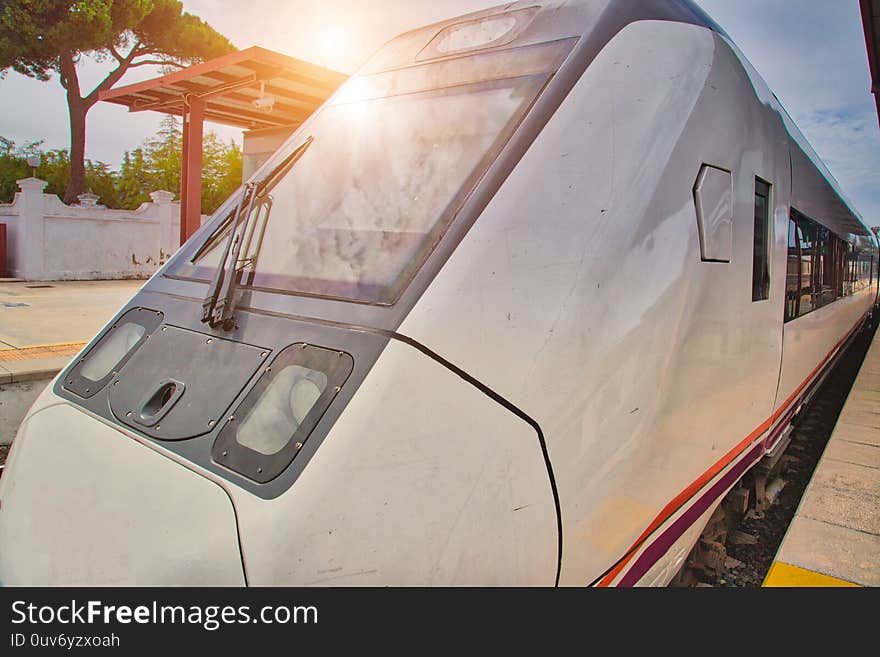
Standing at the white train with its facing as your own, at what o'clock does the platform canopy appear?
The platform canopy is roughly at 4 o'clock from the white train.

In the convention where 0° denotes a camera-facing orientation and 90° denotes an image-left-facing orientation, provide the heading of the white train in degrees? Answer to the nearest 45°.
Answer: approximately 45°

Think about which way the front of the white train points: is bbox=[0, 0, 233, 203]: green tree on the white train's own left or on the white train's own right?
on the white train's own right

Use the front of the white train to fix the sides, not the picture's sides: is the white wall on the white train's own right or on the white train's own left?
on the white train's own right

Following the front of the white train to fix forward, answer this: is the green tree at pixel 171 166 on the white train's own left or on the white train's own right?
on the white train's own right

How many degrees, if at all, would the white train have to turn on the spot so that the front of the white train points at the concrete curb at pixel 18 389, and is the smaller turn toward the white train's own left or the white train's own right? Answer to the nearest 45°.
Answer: approximately 90° to the white train's own right
